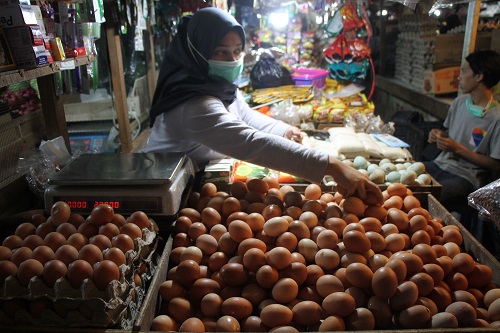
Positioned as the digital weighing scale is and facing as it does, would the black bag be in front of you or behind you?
behind

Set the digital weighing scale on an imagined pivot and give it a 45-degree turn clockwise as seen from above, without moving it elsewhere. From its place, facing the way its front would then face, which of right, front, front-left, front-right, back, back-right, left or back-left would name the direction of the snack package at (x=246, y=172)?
back

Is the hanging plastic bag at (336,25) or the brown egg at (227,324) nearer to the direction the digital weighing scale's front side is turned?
the brown egg

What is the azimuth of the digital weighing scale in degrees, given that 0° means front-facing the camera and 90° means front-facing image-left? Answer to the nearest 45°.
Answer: approximately 0°

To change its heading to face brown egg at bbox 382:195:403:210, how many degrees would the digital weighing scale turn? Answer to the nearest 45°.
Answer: approximately 90° to its left

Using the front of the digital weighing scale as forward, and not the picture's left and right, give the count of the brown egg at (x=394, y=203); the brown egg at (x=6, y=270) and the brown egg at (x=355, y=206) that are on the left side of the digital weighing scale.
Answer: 2

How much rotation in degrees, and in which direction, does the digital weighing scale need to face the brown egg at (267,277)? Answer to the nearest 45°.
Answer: approximately 45° to its left

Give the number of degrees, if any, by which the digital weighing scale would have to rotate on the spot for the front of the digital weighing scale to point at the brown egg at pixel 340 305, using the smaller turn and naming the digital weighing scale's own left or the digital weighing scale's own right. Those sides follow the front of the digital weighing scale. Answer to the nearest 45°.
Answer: approximately 45° to the digital weighing scale's own left
